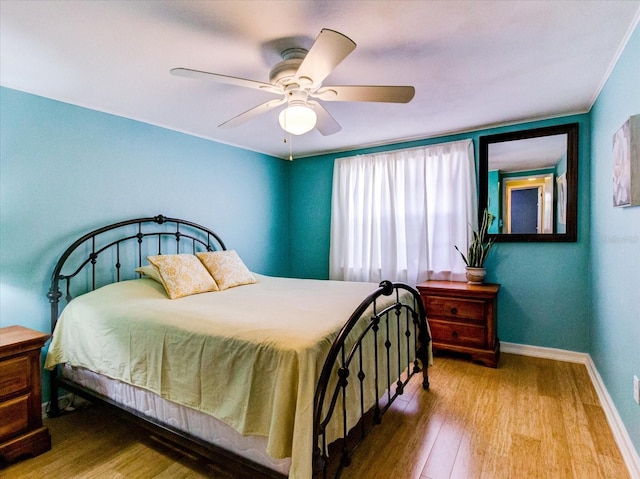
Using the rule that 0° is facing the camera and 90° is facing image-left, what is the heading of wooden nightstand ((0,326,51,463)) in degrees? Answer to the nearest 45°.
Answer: approximately 315°

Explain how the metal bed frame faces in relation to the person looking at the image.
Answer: facing the viewer and to the right of the viewer

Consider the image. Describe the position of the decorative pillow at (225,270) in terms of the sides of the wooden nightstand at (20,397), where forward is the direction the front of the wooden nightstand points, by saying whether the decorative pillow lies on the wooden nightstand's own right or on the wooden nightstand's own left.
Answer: on the wooden nightstand's own left

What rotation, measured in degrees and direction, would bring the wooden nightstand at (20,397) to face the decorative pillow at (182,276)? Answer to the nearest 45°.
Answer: approximately 45° to its left
